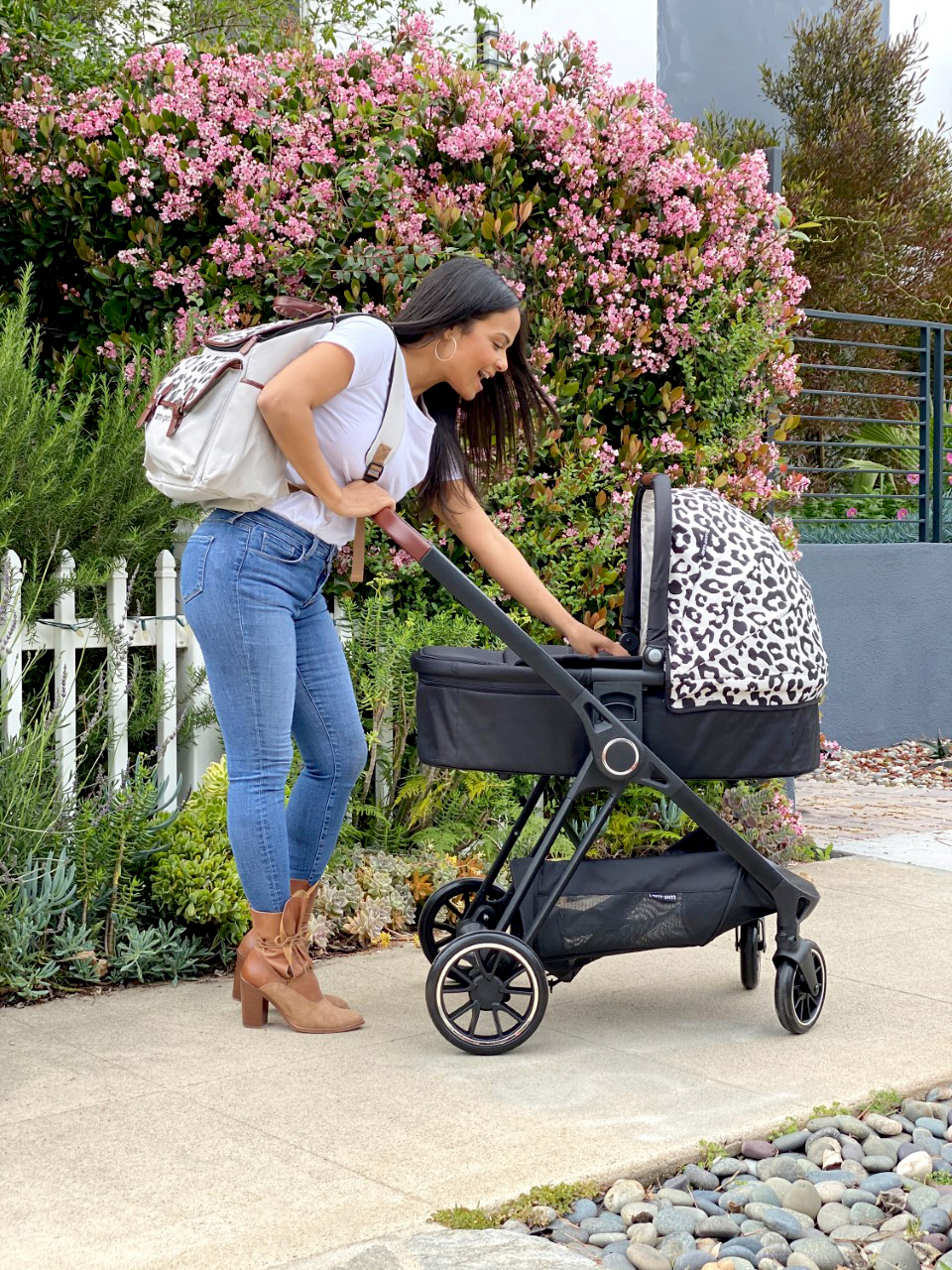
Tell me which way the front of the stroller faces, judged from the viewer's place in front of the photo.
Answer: facing to the right of the viewer

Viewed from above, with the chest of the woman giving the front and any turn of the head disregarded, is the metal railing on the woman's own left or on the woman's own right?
on the woman's own left

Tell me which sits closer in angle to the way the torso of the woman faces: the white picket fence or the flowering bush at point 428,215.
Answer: the flowering bush

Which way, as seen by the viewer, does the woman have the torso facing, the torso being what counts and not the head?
to the viewer's right

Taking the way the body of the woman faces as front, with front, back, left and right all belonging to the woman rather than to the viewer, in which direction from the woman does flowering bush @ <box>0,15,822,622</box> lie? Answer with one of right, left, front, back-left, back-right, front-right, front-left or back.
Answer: left

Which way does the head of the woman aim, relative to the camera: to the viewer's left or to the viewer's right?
to the viewer's right
